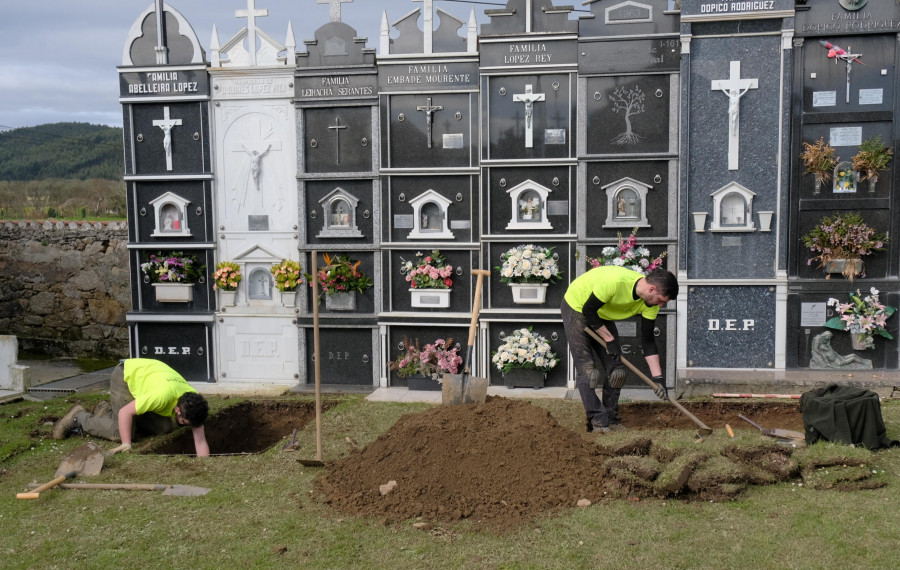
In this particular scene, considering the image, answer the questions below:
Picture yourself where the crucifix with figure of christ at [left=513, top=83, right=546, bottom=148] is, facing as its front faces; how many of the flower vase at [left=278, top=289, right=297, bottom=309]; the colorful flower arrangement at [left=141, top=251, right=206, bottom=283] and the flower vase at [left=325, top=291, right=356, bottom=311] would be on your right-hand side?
3

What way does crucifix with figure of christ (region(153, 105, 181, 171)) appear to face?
toward the camera

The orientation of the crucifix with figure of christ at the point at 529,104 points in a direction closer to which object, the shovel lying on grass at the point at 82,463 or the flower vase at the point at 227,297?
the shovel lying on grass

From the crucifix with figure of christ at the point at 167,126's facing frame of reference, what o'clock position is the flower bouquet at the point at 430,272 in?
The flower bouquet is roughly at 10 o'clock from the crucifix with figure of christ.

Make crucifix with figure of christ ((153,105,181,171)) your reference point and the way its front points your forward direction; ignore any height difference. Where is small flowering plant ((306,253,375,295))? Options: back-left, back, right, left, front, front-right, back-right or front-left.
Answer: front-left

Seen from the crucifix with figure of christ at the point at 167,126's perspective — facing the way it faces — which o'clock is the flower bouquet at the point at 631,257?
The flower bouquet is roughly at 10 o'clock from the crucifix with figure of christ.

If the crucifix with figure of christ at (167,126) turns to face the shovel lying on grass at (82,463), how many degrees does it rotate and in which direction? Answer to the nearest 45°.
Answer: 0° — it already faces it

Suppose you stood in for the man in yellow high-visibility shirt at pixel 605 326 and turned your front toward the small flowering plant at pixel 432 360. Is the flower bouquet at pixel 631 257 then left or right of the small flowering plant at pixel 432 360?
right

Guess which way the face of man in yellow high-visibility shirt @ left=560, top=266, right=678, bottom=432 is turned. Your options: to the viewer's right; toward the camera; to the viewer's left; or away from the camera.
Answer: to the viewer's right

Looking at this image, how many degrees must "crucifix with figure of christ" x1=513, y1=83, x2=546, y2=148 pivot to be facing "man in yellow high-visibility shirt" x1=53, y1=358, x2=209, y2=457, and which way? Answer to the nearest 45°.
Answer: approximately 45° to its right

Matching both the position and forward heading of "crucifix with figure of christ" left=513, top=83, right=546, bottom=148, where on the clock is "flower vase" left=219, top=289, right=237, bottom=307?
The flower vase is roughly at 3 o'clock from the crucifix with figure of christ.

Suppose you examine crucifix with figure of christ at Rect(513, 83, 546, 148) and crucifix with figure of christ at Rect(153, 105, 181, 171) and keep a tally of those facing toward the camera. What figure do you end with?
2

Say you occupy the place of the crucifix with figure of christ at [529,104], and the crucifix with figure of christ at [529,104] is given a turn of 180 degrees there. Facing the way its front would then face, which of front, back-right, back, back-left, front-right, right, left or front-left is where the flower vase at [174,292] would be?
left

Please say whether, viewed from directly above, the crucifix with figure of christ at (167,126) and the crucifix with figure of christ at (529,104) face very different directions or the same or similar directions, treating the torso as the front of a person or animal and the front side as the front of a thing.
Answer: same or similar directions

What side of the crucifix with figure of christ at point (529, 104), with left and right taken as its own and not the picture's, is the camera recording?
front

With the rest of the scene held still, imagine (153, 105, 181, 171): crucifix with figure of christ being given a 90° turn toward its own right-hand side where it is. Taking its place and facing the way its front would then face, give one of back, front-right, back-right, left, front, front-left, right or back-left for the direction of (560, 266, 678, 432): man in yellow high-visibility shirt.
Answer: back-left

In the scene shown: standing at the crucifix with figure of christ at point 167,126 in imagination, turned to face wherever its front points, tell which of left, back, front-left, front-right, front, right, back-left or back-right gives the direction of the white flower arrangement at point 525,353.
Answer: front-left

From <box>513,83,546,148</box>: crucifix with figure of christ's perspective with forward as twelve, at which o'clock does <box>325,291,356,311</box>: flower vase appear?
The flower vase is roughly at 3 o'clock from the crucifix with figure of christ.
